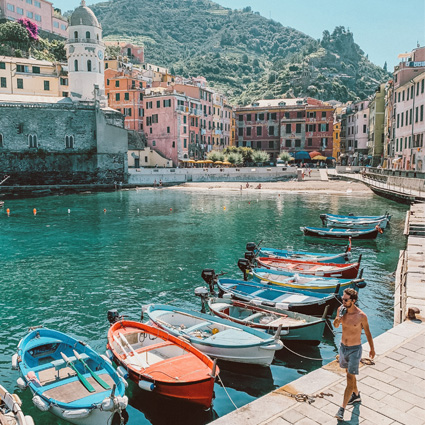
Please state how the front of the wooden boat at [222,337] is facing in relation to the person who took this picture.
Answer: facing the viewer and to the right of the viewer

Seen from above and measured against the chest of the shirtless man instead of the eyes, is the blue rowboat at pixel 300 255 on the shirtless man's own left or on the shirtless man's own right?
on the shirtless man's own right

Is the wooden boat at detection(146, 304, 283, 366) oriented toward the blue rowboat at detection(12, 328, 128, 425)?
no

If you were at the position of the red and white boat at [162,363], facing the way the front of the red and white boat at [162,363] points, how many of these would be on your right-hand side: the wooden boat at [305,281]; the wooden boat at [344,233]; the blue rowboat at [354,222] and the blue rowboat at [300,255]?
0

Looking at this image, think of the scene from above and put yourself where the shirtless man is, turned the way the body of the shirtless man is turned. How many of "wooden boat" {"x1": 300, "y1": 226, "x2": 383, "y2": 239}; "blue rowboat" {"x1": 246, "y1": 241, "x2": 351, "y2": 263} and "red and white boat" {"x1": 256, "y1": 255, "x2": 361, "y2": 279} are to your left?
0

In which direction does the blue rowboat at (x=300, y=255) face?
to the viewer's right

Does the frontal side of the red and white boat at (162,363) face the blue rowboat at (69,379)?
no

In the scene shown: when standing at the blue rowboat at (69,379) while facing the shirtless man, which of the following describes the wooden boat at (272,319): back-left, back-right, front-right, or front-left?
front-left

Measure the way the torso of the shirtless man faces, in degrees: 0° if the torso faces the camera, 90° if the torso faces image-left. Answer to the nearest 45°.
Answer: approximately 45°
